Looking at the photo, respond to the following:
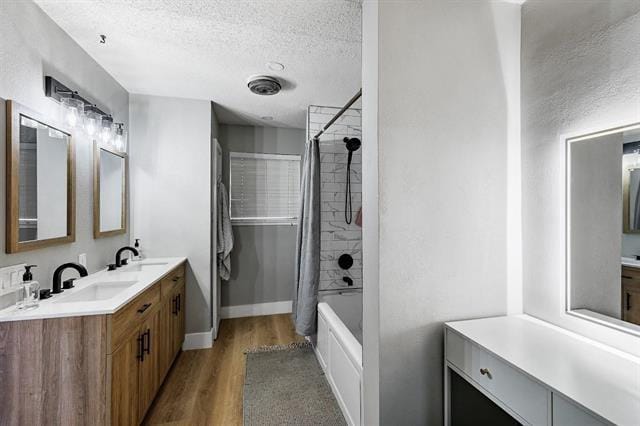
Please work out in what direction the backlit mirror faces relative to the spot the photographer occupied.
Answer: facing the viewer and to the left of the viewer

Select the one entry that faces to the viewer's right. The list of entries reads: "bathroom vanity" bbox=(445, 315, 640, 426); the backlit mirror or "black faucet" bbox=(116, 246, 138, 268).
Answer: the black faucet

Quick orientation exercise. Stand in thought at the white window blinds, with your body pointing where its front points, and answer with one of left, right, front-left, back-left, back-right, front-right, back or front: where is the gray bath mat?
front

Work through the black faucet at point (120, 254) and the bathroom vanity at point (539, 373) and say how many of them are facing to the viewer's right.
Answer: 1

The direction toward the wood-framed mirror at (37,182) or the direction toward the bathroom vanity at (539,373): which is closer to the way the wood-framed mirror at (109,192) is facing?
the bathroom vanity

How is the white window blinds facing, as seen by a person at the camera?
facing the viewer

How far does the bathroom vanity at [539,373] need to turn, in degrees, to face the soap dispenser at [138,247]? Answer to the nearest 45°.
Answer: approximately 45° to its right

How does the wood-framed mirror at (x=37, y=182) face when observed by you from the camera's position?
facing the viewer and to the right of the viewer

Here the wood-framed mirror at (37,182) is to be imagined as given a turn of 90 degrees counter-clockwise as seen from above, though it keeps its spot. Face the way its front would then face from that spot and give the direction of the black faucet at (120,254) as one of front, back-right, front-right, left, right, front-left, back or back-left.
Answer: front

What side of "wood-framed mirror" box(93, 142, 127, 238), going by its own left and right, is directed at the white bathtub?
front

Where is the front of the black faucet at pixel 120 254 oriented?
to the viewer's right
